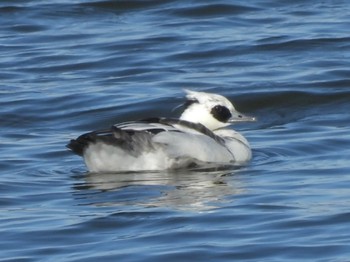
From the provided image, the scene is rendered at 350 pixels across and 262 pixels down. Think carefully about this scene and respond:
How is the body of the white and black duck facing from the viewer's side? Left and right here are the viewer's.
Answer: facing to the right of the viewer
